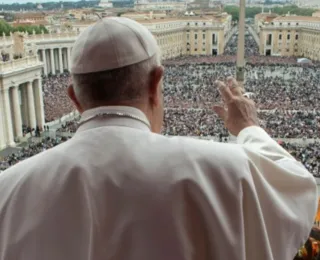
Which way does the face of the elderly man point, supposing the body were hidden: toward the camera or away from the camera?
away from the camera

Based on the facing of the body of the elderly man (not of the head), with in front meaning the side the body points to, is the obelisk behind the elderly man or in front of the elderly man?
in front

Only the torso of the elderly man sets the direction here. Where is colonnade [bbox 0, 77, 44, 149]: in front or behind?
in front

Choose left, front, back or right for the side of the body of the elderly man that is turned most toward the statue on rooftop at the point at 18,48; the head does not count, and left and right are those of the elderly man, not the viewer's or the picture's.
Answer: front

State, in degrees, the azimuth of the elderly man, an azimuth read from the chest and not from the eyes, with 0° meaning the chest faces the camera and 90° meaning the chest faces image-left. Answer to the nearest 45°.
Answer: approximately 180°

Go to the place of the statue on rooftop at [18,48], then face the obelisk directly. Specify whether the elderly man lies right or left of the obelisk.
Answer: right
